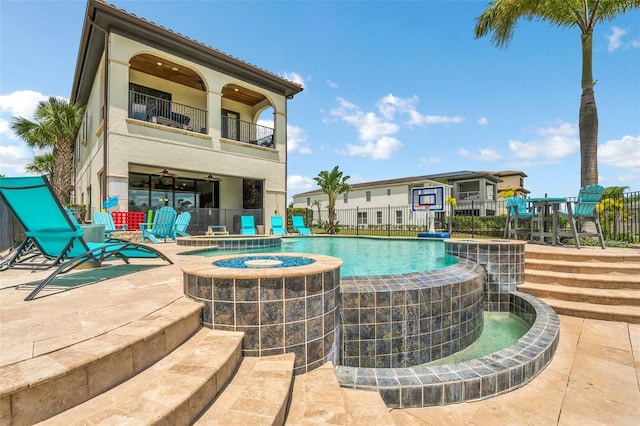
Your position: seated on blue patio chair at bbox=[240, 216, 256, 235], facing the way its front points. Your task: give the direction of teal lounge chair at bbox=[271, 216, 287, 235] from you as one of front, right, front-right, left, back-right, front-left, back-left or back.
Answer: left

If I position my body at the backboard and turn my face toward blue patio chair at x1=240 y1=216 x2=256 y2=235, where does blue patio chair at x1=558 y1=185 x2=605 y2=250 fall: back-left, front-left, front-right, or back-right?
back-left

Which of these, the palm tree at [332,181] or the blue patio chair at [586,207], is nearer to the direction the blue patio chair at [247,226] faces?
the blue patio chair

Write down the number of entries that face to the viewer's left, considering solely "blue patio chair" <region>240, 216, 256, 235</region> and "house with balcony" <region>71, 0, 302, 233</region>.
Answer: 0

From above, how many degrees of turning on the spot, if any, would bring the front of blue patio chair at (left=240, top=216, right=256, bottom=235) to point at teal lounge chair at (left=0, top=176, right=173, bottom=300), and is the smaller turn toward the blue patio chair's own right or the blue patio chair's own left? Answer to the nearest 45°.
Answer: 0° — it already faces it

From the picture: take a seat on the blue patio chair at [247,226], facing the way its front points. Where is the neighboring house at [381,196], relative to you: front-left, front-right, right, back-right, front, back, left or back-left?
back-left

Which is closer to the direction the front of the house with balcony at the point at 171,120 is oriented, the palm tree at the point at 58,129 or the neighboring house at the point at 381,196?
the neighboring house

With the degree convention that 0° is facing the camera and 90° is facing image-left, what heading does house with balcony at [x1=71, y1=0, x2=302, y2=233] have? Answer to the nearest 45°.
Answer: approximately 315°

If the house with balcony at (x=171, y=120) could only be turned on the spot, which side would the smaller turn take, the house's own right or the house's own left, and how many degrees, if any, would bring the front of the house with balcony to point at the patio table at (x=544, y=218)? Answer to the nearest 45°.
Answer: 0° — it already faces it

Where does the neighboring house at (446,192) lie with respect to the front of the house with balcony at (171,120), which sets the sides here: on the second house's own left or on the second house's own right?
on the second house's own left

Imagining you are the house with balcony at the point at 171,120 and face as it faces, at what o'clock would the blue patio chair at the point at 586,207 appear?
The blue patio chair is roughly at 12 o'clock from the house with balcony.

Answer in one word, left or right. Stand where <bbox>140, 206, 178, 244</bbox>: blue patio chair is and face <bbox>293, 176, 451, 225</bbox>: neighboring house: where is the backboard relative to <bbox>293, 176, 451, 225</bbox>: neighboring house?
right

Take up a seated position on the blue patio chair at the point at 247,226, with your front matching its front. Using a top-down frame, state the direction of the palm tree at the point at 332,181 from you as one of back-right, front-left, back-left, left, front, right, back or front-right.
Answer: back-left

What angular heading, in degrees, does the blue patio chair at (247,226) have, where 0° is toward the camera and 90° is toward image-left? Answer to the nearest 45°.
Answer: approximately 0°
